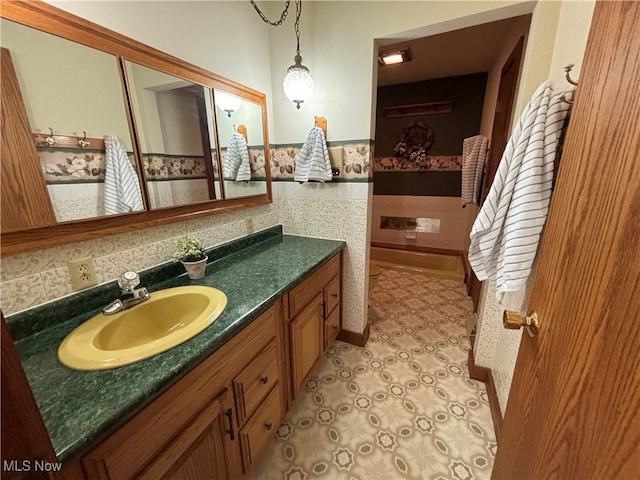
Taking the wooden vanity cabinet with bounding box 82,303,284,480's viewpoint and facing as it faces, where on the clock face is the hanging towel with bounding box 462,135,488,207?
The hanging towel is roughly at 10 o'clock from the wooden vanity cabinet.

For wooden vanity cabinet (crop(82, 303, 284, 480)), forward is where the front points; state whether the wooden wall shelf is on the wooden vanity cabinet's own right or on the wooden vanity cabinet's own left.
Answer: on the wooden vanity cabinet's own left

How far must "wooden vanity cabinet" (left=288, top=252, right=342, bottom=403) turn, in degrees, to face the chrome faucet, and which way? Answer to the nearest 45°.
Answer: approximately 90° to its right

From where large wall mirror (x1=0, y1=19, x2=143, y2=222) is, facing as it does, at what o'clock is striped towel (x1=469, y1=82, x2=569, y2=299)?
The striped towel is roughly at 12 o'clock from the large wall mirror.

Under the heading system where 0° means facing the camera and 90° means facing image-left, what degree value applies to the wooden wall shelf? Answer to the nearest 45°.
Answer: approximately 0°

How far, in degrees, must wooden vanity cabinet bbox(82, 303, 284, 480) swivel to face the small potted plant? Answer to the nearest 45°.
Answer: approximately 135° to its left

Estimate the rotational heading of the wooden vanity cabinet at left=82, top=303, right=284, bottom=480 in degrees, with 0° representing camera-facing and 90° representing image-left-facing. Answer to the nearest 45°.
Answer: approximately 315°

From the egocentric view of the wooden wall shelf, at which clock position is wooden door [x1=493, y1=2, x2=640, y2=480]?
The wooden door is roughly at 12 o'clock from the wooden wall shelf.
